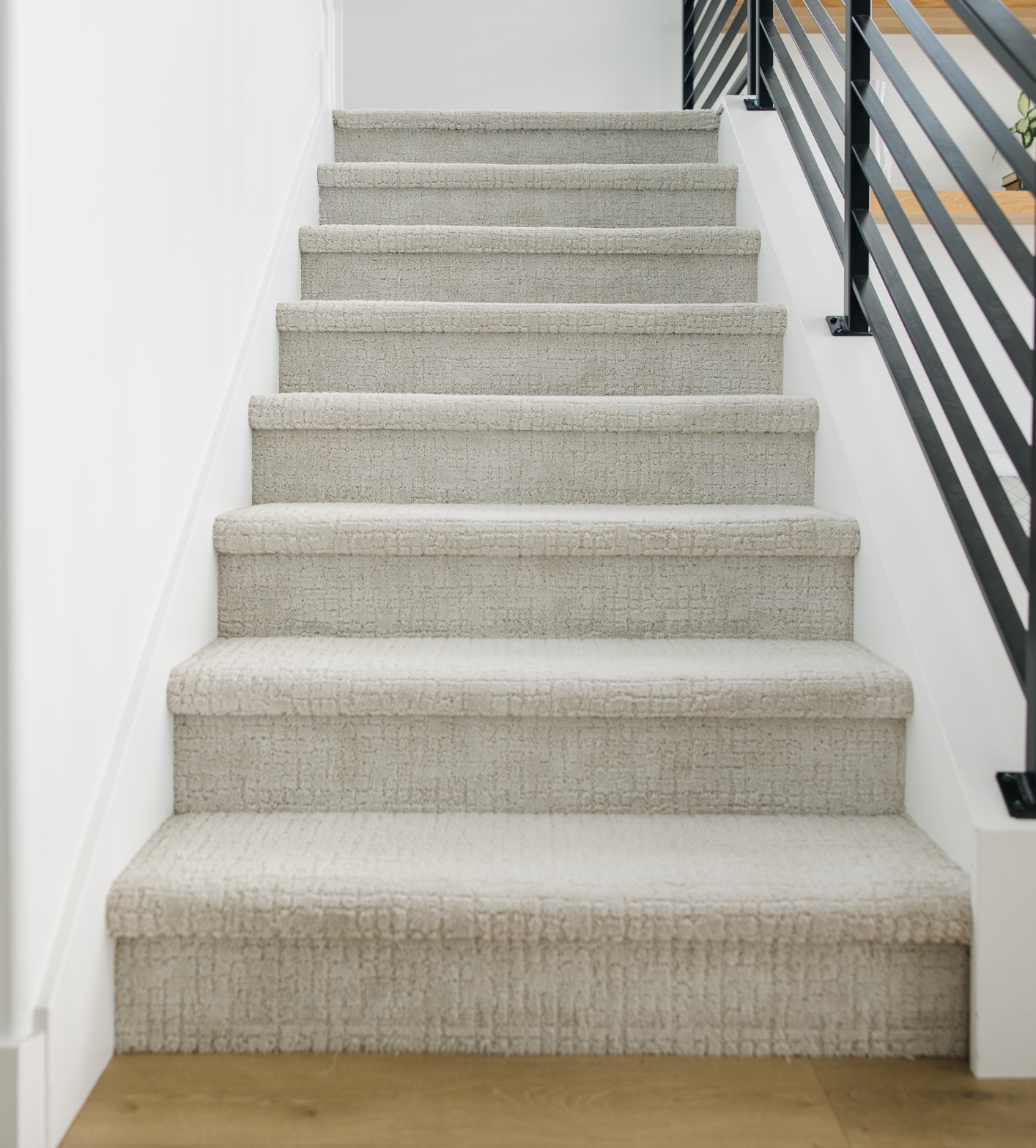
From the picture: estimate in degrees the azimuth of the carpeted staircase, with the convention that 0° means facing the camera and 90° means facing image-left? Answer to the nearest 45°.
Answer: approximately 0°

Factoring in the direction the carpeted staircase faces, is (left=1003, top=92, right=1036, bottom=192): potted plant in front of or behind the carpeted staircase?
behind
